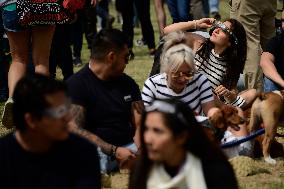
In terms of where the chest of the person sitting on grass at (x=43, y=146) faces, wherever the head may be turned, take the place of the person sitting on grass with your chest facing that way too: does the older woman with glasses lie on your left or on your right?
on your left

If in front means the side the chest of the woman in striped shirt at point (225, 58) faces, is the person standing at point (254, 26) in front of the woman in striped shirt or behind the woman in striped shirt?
behind

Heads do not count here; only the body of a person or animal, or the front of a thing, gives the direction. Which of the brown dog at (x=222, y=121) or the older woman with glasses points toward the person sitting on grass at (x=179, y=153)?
the older woman with glasses

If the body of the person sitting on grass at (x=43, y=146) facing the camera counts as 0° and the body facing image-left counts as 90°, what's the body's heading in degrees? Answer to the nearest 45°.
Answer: approximately 315°

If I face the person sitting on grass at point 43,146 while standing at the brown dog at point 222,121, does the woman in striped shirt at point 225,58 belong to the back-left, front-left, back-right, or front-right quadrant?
back-right
